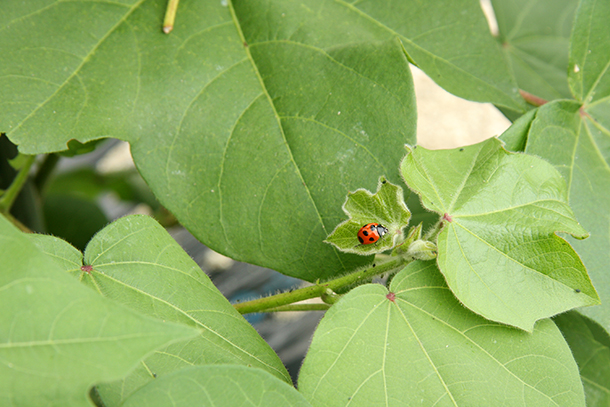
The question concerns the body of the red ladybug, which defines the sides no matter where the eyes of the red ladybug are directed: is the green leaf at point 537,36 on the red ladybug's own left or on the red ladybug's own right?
on the red ladybug's own left

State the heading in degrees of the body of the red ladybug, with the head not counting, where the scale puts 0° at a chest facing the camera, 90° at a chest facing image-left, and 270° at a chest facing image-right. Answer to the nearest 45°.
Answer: approximately 270°
